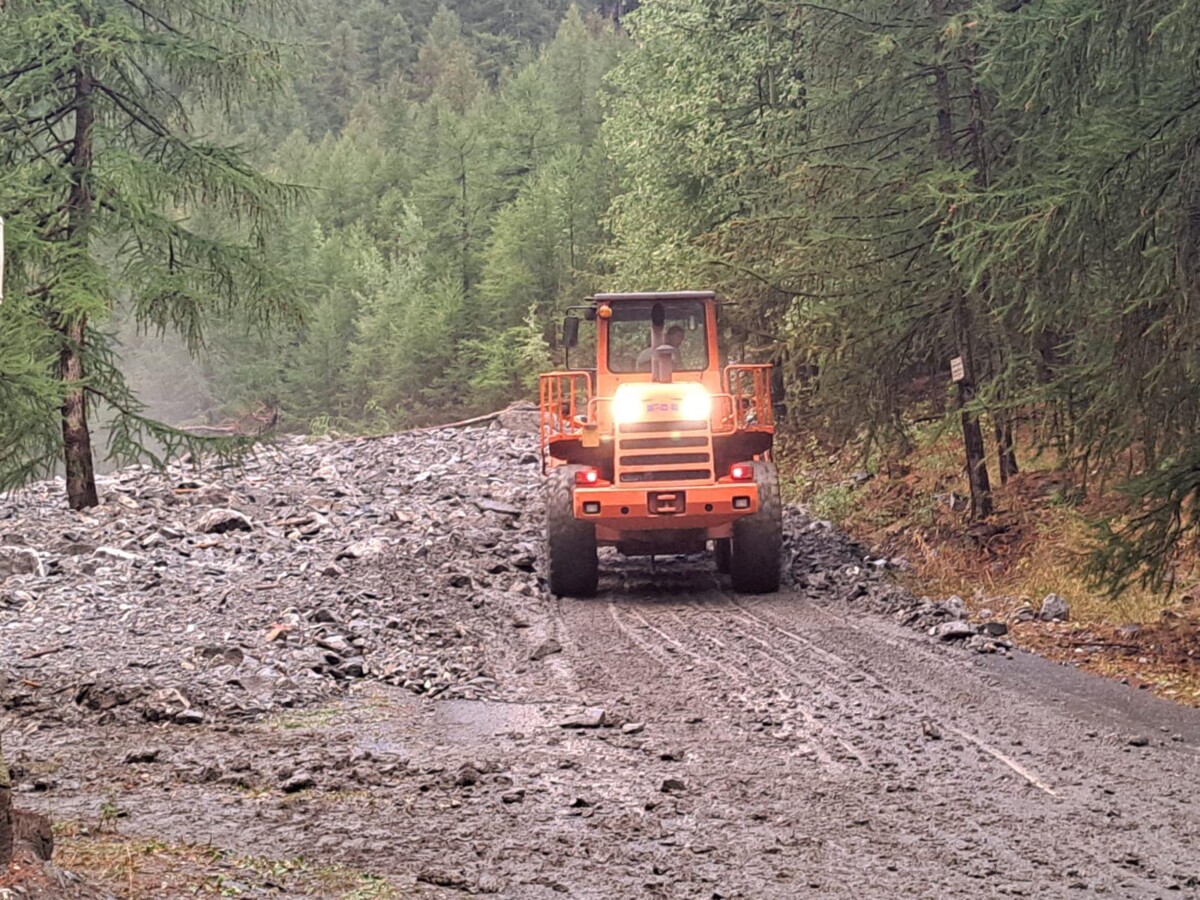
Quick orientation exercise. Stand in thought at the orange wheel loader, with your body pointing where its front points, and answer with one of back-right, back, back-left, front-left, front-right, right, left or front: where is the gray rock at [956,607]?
back-right

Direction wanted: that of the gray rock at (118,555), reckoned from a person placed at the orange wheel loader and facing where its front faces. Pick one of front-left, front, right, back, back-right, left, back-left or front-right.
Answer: left

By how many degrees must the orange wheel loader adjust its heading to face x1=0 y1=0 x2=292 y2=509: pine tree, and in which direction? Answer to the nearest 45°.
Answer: approximately 45° to its left

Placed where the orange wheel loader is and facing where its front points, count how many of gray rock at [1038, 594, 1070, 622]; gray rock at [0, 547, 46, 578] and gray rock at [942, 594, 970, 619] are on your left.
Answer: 1

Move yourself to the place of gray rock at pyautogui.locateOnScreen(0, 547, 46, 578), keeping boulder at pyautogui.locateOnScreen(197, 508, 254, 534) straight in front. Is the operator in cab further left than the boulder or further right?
right

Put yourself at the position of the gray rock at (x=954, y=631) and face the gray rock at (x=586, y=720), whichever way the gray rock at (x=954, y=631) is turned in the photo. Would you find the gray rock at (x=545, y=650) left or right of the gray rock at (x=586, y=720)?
right

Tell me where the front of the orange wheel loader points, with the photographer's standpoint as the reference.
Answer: facing away from the viewer

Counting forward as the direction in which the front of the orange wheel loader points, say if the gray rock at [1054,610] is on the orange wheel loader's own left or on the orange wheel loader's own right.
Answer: on the orange wheel loader's own right

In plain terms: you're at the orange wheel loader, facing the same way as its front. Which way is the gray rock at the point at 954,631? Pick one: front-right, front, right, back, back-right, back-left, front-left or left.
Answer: back-right

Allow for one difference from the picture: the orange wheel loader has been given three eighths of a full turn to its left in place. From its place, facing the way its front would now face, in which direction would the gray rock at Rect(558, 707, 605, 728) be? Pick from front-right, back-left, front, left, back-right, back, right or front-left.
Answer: front-left

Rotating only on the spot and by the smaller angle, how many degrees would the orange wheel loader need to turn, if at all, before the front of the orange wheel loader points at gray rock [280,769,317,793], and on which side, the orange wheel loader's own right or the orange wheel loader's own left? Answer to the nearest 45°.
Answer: approximately 180°

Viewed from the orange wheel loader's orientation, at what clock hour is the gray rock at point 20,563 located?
The gray rock is roughly at 9 o'clock from the orange wheel loader.

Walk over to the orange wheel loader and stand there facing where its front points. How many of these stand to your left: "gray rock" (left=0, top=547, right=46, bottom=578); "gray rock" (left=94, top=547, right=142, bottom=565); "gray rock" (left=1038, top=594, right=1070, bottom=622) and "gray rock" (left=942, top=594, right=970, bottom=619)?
2

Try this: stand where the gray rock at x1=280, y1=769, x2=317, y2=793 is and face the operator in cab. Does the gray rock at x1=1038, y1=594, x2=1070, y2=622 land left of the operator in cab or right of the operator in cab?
right
